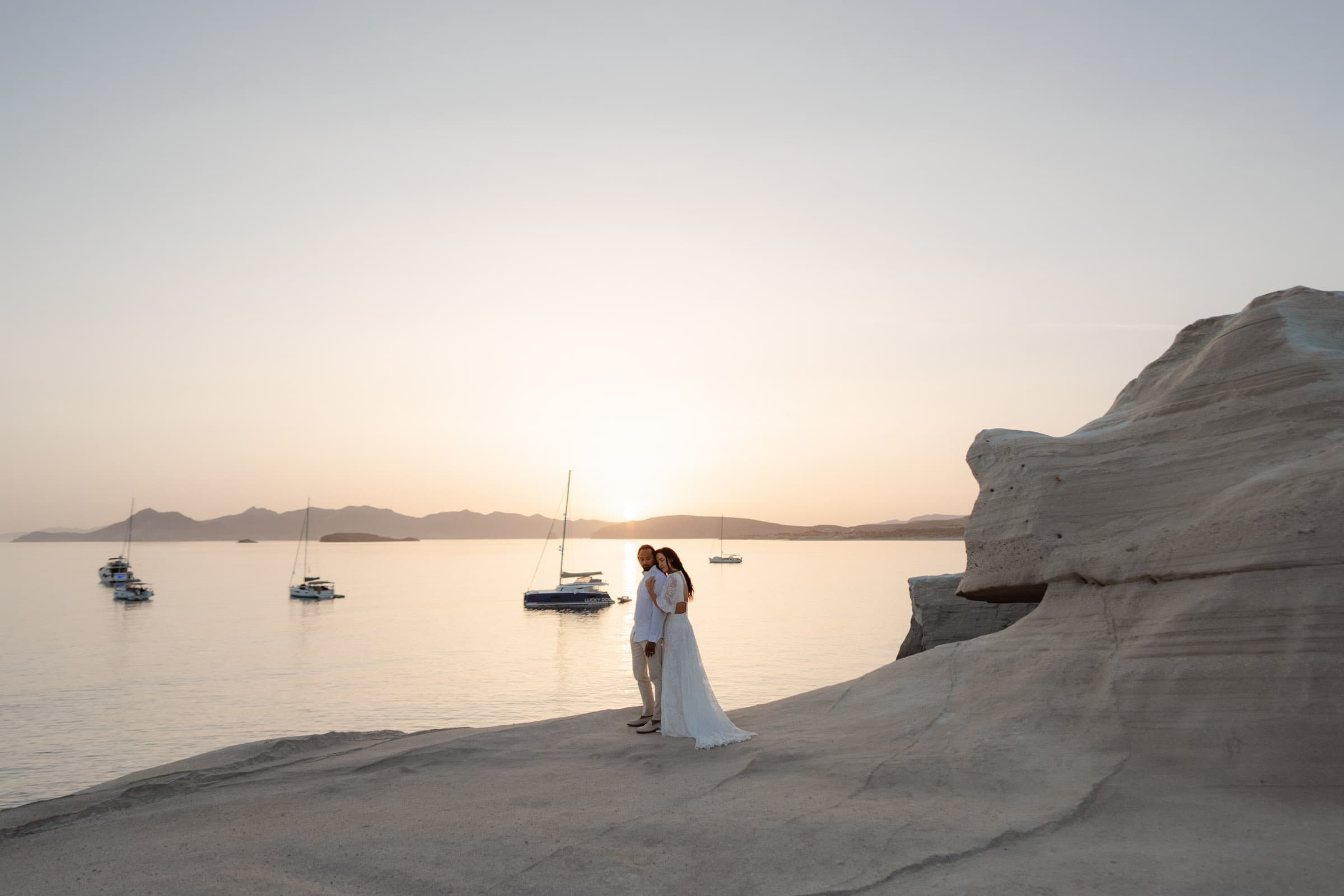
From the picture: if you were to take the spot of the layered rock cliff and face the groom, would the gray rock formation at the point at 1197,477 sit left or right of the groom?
left

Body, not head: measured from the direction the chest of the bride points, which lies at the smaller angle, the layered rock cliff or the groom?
the groom

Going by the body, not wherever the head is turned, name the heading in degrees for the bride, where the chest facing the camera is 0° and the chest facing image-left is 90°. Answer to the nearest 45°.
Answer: approximately 90°

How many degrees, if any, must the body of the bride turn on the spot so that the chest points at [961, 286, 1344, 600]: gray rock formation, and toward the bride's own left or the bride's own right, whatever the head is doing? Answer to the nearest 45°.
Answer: approximately 180°

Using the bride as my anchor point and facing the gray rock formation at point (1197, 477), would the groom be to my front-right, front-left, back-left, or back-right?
back-left

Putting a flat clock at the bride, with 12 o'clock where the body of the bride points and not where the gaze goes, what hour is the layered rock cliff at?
The layered rock cliff is roughly at 4 o'clock from the bride.
